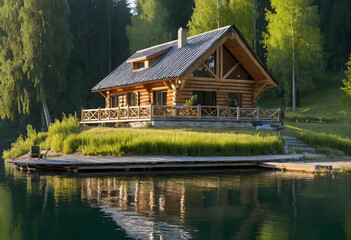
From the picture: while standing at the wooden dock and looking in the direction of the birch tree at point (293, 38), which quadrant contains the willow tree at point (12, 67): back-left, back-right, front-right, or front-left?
front-left

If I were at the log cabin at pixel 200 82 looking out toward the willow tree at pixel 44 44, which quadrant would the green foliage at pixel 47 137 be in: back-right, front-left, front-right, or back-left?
front-left

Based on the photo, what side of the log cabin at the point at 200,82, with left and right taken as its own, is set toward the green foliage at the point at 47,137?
right

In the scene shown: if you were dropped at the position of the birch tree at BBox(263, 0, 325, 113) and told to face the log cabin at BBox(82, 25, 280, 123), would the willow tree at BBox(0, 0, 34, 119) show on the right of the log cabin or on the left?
right

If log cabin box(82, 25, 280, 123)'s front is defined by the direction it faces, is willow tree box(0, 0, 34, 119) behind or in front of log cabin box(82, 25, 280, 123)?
behind

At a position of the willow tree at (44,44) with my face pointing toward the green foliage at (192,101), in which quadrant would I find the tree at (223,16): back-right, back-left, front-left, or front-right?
front-left

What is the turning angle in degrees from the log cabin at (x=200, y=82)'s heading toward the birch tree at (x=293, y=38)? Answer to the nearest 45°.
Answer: approximately 90° to its left
